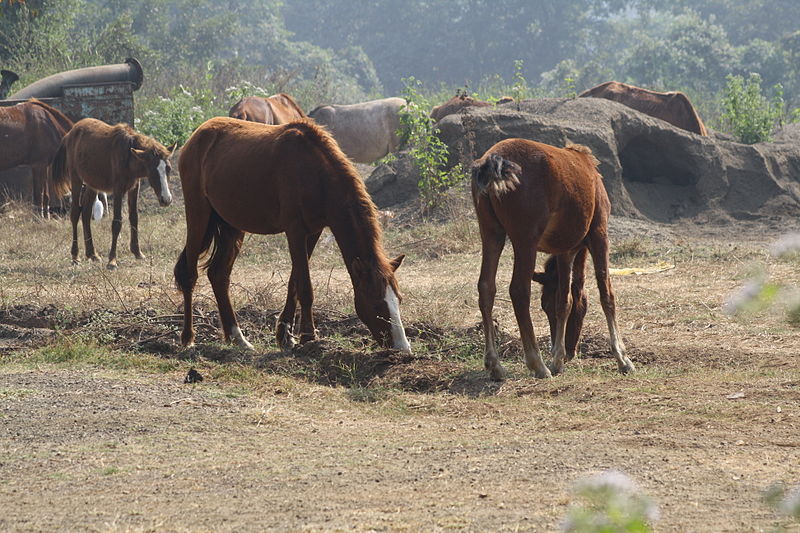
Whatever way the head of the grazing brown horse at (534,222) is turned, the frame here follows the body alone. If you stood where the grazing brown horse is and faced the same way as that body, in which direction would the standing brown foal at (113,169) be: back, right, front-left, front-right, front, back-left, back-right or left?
left

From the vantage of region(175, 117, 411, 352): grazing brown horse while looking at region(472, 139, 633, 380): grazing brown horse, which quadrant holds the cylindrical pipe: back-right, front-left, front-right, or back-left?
back-left

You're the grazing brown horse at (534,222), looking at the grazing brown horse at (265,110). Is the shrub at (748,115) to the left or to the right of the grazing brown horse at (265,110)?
right

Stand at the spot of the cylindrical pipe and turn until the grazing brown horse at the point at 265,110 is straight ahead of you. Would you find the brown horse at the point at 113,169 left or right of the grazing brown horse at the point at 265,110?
right

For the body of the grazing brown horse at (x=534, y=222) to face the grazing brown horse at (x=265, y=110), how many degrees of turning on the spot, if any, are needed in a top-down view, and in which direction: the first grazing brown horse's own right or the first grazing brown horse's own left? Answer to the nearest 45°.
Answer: approximately 90° to the first grazing brown horse's own left

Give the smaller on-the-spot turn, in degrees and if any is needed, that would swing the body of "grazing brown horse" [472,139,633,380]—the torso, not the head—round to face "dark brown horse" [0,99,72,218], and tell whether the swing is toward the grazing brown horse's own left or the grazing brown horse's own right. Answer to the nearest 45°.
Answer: approximately 90° to the grazing brown horse's own left

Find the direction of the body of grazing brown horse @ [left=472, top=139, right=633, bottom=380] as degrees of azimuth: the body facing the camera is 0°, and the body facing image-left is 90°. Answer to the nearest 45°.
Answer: approximately 225°

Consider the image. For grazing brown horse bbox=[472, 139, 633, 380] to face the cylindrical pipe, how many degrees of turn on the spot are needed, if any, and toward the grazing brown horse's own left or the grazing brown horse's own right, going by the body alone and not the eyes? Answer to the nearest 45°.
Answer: approximately 90° to the grazing brown horse's own left

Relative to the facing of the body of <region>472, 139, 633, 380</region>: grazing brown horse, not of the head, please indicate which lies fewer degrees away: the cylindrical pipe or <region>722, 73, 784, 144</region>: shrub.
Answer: the shrub
